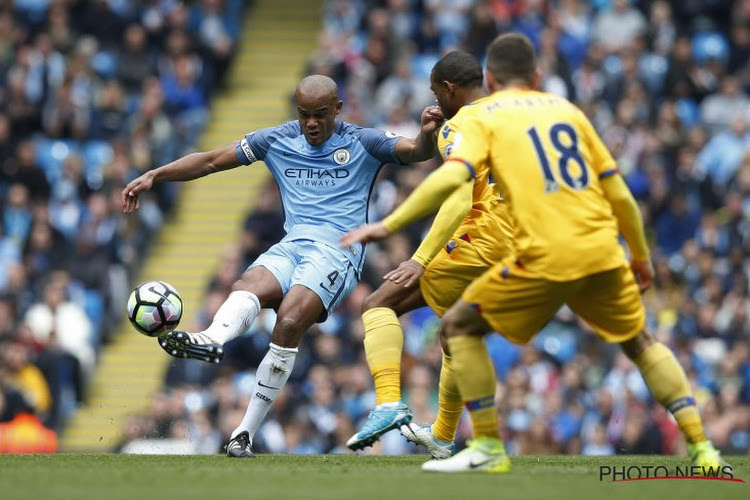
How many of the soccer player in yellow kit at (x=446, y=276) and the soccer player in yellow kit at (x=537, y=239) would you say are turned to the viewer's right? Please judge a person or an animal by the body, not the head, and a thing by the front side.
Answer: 0

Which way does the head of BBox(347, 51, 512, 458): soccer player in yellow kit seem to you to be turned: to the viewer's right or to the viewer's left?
to the viewer's left

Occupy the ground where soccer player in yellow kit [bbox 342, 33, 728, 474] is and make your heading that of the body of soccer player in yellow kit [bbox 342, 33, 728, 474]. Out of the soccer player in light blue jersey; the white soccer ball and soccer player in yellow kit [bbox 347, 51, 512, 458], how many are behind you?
0

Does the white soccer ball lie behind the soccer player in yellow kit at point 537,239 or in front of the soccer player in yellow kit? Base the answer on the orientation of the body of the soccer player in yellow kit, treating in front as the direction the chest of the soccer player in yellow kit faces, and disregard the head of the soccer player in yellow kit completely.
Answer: in front

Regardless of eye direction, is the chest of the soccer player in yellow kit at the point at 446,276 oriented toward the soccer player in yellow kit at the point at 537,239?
no

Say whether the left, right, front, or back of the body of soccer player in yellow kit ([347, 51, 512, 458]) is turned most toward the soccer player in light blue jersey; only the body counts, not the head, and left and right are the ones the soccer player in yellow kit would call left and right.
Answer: front

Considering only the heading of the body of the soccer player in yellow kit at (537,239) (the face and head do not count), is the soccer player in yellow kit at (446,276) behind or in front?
in front

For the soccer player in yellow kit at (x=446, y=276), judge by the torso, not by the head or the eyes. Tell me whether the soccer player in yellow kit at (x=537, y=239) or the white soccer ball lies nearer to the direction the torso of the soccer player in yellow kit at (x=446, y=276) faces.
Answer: the white soccer ball

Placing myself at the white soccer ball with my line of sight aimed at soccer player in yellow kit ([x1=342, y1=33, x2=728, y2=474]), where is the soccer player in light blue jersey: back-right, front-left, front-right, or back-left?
front-left

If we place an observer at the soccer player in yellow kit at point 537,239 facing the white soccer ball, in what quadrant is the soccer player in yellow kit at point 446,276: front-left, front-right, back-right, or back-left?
front-right

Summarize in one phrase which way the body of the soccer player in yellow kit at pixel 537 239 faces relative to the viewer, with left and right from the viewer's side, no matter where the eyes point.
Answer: facing away from the viewer and to the left of the viewer

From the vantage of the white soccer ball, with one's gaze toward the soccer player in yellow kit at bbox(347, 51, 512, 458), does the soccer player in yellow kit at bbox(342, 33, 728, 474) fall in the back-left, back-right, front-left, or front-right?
front-right

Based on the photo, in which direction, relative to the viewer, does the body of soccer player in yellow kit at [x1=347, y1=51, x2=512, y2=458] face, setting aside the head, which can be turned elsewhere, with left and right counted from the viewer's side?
facing to the left of the viewer

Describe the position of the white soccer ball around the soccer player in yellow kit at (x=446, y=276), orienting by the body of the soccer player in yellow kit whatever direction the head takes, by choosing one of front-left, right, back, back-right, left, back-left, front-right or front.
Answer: front

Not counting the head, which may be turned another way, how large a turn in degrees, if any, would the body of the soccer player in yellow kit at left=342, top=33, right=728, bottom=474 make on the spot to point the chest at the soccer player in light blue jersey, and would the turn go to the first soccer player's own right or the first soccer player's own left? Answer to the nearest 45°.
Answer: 0° — they already face them
